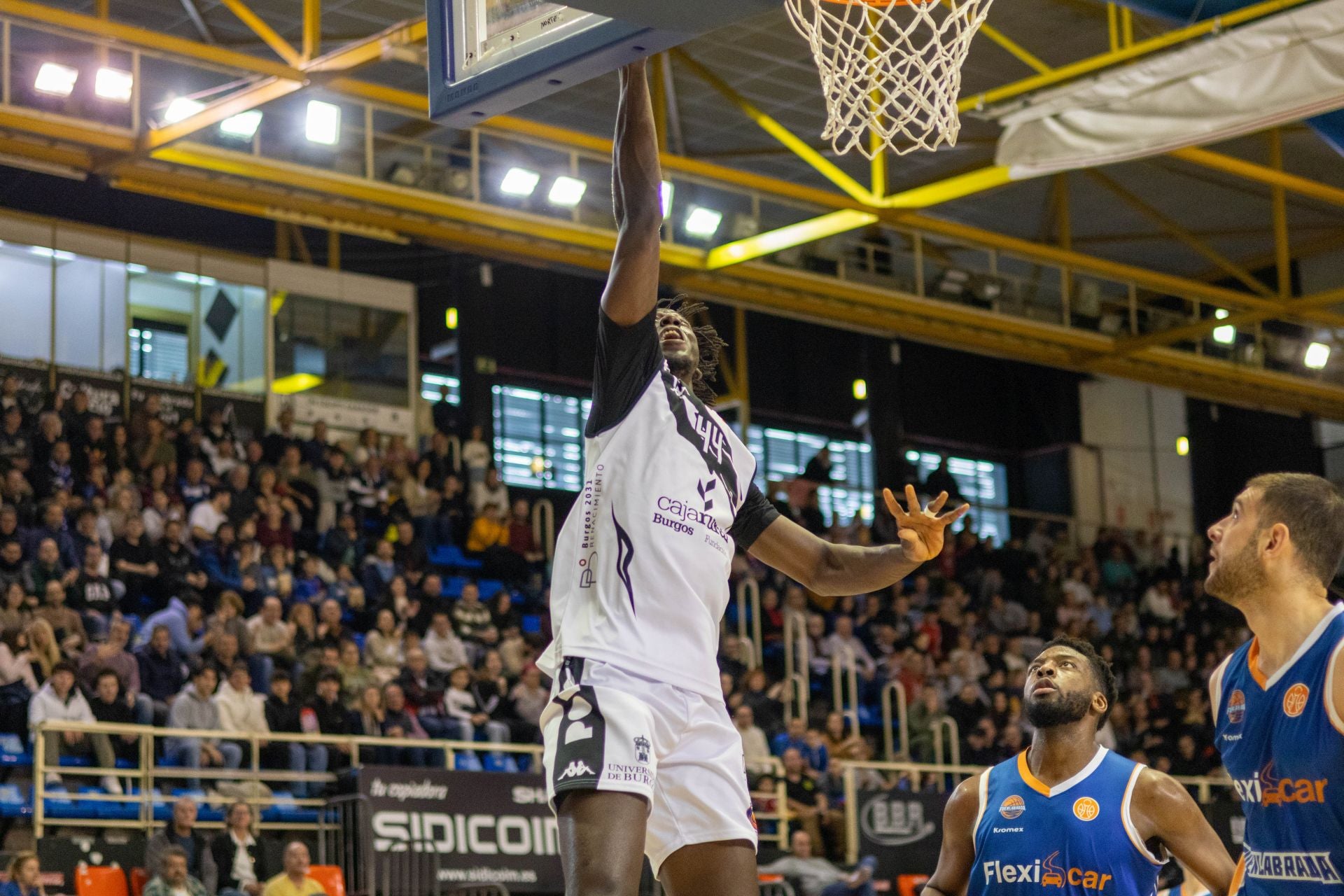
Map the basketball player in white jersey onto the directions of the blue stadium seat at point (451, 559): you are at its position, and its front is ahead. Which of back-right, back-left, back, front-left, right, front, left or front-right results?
front-right

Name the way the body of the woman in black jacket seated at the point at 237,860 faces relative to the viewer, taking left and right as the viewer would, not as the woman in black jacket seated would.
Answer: facing the viewer and to the right of the viewer

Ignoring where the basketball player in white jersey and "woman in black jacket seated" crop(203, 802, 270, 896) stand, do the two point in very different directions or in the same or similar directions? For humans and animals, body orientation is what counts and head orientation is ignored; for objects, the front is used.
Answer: same or similar directions

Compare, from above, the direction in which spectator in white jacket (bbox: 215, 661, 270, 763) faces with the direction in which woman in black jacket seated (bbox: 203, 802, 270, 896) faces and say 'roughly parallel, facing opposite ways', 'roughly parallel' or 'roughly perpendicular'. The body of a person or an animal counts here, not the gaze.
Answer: roughly parallel

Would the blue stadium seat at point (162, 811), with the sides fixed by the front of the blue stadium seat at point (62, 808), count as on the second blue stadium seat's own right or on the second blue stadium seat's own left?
on the second blue stadium seat's own left

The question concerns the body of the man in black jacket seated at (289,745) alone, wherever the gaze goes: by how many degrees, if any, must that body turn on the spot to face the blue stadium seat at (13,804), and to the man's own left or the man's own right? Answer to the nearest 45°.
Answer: approximately 90° to the man's own right

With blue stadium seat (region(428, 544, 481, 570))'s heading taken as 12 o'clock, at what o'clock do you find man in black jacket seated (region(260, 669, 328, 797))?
The man in black jacket seated is roughly at 2 o'clock from the blue stadium seat.

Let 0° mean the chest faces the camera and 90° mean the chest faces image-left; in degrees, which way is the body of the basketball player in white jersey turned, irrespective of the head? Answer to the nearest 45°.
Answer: approximately 315°

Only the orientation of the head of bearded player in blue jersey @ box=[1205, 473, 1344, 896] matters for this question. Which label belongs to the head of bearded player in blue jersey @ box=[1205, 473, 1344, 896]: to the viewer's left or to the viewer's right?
to the viewer's left

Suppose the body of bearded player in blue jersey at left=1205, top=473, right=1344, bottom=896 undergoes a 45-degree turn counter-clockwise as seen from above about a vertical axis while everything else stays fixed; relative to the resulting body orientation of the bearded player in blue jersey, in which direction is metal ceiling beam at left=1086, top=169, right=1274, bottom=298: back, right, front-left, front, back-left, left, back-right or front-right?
back
